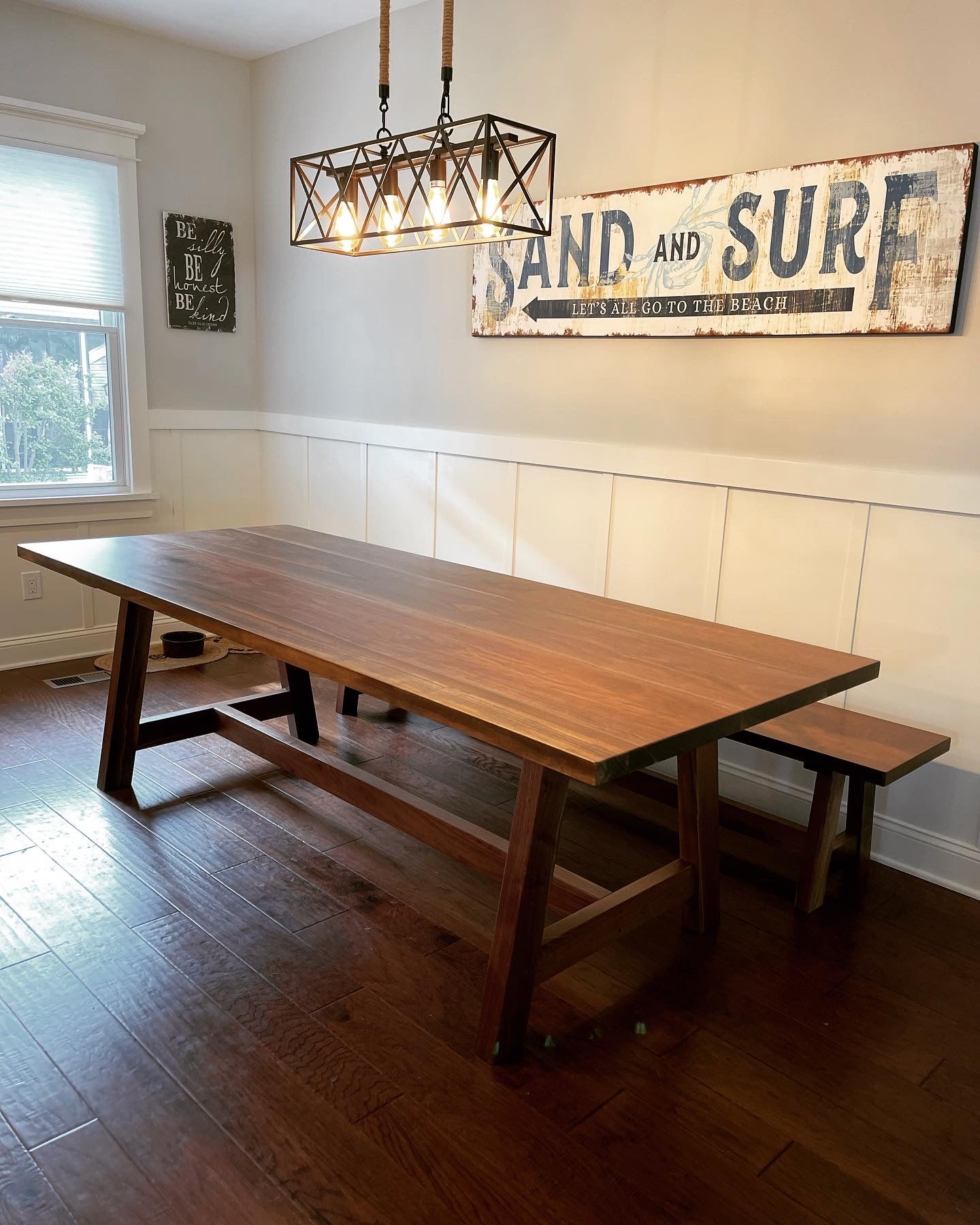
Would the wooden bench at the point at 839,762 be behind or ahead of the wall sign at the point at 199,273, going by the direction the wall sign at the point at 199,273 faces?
ahead

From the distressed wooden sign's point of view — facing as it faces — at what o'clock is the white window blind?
The white window blind is roughly at 2 o'clock from the distressed wooden sign.

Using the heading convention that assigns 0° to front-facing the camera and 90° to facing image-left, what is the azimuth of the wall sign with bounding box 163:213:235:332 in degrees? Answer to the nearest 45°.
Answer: approximately 315°

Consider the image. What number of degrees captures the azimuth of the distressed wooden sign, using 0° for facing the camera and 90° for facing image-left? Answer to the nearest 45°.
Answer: approximately 45°

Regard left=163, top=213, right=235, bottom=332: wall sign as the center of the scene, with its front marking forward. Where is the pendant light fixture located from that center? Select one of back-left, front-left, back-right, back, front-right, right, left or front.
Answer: front-right

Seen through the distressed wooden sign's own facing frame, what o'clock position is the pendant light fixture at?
The pendant light fixture is roughly at 12 o'clock from the distressed wooden sign.
